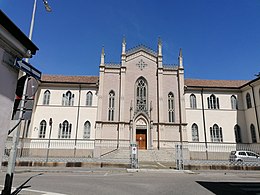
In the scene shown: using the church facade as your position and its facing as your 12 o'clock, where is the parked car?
The parked car is roughly at 10 o'clock from the church facade.

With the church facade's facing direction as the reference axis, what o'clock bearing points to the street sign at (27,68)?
The street sign is roughly at 12 o'clock from the church facade.

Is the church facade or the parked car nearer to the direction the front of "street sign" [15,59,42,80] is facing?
the parked car

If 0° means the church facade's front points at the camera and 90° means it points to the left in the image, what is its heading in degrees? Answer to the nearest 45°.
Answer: approximately 0°

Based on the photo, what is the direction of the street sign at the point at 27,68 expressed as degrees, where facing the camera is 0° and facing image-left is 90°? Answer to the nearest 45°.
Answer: approximately 315°

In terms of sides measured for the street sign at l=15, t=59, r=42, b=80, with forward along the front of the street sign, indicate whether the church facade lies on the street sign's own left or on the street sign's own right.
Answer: on the street sign's own left

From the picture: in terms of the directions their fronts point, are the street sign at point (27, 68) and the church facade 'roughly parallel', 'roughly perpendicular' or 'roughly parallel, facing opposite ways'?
roughly perpendicular

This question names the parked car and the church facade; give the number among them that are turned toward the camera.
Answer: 1
